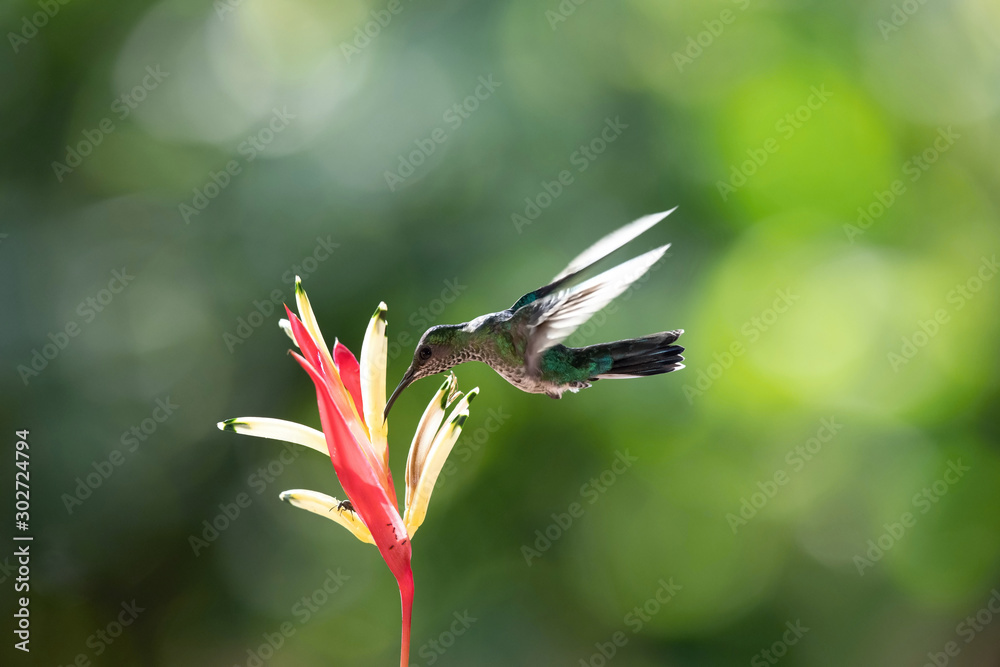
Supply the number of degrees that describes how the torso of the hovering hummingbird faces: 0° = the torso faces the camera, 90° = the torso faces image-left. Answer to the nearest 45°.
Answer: approximately 90°
